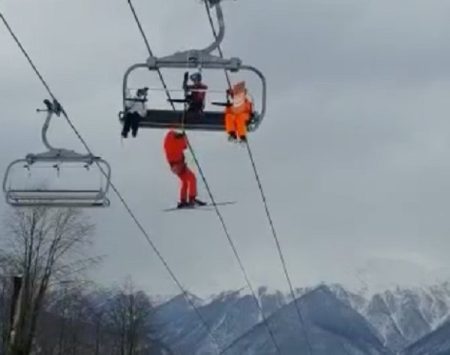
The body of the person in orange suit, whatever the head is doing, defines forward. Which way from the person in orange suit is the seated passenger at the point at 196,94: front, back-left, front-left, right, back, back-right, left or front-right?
right

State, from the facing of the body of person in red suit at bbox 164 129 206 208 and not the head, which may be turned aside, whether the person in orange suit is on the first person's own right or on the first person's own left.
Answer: on the first person's own right

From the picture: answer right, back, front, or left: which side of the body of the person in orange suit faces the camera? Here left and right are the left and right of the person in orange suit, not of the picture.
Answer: front

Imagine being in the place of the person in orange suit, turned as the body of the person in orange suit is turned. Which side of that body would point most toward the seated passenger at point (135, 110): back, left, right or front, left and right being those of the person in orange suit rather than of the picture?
right

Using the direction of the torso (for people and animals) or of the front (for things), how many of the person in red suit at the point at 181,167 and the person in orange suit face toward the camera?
1

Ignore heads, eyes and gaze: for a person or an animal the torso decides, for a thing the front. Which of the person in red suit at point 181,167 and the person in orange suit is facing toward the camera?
the person in orange suit
